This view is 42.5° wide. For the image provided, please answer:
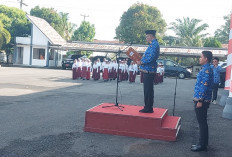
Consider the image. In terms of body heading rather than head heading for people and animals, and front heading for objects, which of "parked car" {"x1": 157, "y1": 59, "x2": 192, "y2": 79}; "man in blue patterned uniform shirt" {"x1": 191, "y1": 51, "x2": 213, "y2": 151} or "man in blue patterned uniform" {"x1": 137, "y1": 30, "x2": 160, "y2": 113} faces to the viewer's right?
the parked car

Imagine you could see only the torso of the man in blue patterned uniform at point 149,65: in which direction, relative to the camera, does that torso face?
to the viewer's left

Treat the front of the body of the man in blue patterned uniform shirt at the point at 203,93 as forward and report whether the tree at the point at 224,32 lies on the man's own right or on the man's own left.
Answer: on the man's own right

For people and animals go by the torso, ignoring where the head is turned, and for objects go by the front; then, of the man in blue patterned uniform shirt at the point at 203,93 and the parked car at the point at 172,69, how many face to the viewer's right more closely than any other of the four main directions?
1

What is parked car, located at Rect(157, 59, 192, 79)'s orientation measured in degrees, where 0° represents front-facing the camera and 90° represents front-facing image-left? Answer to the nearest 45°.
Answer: approximately 270°

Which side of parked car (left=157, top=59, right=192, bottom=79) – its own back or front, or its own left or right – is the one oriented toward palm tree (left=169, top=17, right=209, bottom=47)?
left

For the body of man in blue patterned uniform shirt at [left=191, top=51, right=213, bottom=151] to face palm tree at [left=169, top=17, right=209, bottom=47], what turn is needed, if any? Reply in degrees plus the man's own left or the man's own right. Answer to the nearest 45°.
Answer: approximately 90° to the man's own right

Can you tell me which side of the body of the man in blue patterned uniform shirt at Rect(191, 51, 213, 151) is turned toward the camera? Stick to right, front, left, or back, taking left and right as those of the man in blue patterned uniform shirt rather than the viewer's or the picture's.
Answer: left
